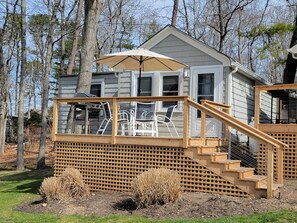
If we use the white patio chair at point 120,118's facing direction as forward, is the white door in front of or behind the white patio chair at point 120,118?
in front

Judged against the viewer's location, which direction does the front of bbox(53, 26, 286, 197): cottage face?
facing the viewer and to the left of the viewer

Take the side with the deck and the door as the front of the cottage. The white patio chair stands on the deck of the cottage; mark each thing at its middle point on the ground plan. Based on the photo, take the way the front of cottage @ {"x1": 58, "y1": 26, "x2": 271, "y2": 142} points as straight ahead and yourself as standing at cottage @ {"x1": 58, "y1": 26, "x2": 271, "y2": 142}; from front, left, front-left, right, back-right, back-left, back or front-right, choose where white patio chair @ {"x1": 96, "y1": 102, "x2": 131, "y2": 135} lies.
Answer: front

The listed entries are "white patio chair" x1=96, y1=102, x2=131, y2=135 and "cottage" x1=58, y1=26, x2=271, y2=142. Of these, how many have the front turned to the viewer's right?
1

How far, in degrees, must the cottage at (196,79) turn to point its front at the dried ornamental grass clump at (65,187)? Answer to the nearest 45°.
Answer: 0° — it already faces it

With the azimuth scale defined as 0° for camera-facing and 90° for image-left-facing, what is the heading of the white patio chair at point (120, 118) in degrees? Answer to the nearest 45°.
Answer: approximately 270°

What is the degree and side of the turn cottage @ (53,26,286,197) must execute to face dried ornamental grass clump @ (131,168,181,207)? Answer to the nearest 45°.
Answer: approximately 45° to its left

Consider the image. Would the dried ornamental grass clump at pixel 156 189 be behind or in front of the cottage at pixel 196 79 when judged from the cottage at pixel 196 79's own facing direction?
in front
